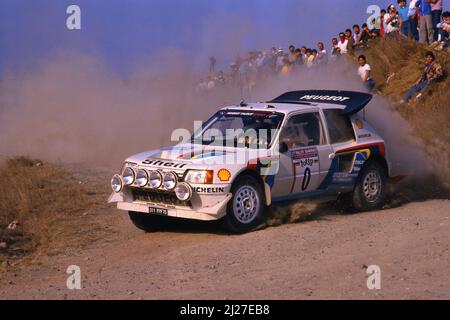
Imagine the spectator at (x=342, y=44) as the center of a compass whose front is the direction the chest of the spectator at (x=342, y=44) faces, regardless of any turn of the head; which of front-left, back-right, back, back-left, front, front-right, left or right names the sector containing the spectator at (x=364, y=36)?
back-left

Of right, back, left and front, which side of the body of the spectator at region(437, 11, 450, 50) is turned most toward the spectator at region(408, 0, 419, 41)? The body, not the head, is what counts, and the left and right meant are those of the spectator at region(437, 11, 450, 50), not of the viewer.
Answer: right

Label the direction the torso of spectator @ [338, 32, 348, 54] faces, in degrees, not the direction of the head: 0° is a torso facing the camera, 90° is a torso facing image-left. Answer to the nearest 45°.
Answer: approximately 45°

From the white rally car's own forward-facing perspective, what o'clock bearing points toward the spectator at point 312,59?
The spectator is roughly at 5 o'clock from the white rally car.

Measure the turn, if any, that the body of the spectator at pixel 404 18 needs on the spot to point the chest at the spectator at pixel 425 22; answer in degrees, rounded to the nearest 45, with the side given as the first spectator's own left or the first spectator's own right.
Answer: approximately 90° to the first spectator's own left

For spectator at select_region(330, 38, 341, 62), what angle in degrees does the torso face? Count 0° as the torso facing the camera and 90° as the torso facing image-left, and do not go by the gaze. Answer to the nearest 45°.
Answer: approximately 45°
